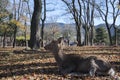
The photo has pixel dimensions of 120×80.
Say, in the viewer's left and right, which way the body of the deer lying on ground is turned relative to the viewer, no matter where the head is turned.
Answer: facing to the left of the viewer
